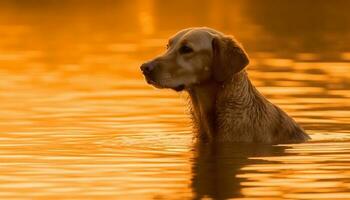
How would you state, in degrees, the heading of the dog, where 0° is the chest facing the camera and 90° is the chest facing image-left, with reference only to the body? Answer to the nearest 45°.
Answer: approximately 90°
